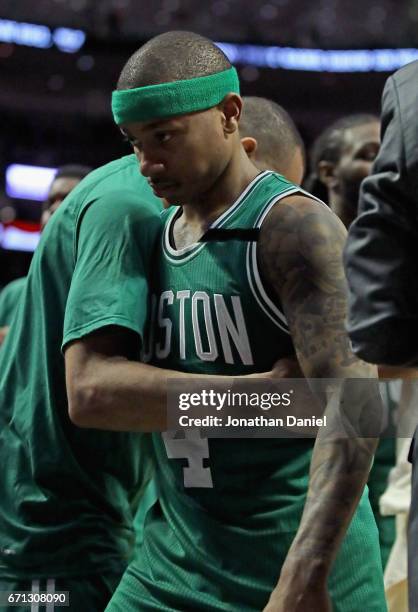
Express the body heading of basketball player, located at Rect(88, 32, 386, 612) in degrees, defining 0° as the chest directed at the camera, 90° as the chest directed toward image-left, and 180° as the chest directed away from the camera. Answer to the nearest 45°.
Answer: approximately 45°

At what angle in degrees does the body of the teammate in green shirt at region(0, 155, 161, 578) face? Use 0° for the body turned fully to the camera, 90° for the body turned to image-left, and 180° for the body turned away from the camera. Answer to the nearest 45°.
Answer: approximately 270°

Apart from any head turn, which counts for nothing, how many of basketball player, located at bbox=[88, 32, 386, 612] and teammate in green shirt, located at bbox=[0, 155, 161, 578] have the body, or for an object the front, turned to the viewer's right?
1

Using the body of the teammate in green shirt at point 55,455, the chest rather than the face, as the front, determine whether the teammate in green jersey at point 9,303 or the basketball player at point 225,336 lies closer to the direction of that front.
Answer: the basketball player

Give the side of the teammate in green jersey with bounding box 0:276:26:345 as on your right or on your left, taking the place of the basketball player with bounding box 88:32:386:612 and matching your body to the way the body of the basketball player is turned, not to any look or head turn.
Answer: on your right

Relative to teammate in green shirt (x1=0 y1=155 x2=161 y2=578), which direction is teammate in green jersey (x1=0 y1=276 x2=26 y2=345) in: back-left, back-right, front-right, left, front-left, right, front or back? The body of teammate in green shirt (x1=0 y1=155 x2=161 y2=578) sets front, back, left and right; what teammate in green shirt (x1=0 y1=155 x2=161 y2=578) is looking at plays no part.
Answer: left

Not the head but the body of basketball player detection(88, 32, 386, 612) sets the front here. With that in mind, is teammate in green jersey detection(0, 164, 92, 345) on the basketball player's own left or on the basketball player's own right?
on the basketball player's own right

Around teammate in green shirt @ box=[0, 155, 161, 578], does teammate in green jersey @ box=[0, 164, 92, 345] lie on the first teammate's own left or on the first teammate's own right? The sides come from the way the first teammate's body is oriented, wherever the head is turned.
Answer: on the first teammate's own left
